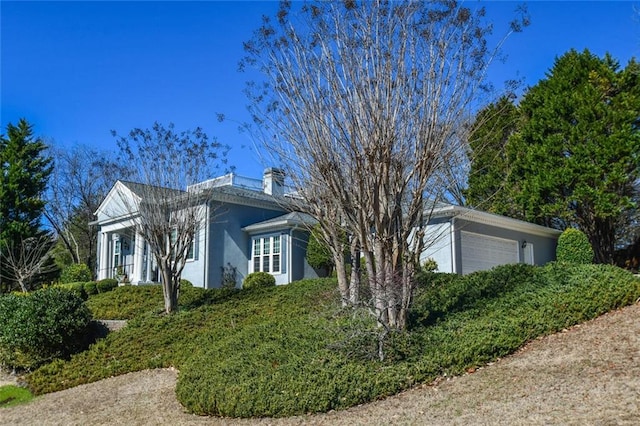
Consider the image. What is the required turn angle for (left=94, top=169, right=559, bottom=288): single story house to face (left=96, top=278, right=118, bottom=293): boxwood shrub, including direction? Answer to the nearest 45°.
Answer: approximately 45° to its right

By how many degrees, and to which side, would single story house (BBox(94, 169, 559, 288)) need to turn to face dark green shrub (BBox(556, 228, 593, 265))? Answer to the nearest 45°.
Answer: approximately 135° to its left

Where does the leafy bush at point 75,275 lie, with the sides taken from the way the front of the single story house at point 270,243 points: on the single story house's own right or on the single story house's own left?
on the single story house's own right

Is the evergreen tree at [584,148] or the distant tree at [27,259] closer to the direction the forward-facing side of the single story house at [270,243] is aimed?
the distant tree

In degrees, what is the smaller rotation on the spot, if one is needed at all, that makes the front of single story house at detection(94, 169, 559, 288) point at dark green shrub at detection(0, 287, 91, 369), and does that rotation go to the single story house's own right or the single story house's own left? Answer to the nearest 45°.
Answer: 0° — it already faces it

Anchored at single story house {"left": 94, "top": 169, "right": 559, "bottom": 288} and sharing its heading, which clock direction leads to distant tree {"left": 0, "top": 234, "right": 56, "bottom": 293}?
The distant tree is roughly at 2 o'clock from the single story house.

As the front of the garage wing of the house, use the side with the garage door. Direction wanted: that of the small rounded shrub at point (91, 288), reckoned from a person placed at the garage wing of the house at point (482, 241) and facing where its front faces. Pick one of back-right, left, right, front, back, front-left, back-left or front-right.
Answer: back-right
